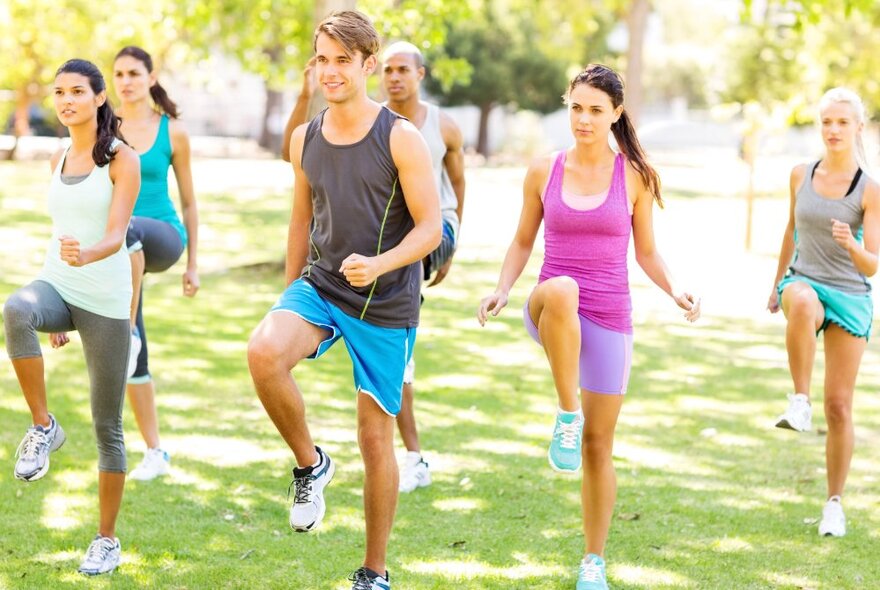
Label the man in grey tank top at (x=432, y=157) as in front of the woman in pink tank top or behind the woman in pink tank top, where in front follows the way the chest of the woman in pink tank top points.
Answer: behind

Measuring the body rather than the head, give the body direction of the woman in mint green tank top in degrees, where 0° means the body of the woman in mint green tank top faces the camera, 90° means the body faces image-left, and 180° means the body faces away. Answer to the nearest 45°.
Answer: approximately 45°

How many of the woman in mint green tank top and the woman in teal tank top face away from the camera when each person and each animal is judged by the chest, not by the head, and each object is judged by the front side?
0

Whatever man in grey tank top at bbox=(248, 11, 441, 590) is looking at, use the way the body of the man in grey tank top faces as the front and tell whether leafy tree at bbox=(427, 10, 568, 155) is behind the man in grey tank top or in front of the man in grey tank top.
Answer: behind

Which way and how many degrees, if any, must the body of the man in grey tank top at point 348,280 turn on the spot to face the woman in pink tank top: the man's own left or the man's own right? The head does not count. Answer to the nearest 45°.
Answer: approximately 135° to the man's own left

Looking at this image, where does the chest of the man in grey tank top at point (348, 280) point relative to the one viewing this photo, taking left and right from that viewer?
facing the viewer and to the left of the viewer

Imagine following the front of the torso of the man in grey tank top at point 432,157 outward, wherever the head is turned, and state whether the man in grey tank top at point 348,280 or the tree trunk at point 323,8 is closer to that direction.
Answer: the man in grey tank top

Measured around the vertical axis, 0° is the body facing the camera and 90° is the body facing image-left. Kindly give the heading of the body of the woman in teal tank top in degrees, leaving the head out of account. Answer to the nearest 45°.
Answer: approximately 45°

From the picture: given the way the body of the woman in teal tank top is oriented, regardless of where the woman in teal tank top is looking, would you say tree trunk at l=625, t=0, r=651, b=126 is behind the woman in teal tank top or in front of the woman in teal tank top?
behind

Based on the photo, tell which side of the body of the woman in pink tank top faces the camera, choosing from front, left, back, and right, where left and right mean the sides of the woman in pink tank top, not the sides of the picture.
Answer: front

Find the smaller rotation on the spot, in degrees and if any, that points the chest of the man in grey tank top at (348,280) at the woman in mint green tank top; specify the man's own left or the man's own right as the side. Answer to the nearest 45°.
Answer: approximately 45° to the man's own right
